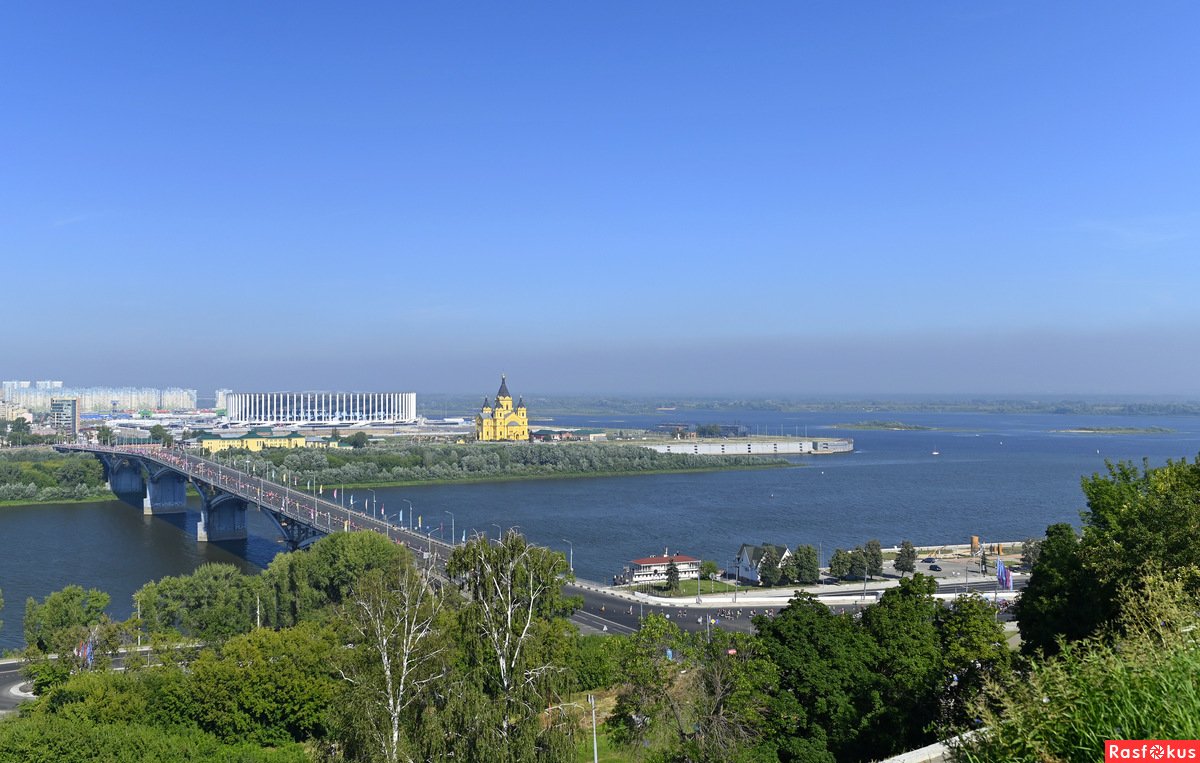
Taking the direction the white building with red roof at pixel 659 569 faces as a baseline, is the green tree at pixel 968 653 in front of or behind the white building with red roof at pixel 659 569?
in front

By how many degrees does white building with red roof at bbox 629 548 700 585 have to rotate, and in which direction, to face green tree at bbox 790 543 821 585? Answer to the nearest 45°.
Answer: approximately 90° to its left

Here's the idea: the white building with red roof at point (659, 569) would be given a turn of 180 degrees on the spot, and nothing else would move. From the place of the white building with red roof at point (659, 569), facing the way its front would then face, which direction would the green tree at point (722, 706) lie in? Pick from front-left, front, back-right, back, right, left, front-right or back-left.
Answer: back

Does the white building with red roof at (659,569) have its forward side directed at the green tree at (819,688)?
yes

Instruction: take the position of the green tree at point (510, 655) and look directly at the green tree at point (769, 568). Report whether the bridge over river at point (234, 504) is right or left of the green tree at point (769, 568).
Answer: left

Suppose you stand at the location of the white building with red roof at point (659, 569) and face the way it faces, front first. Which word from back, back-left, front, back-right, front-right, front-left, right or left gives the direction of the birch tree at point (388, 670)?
front

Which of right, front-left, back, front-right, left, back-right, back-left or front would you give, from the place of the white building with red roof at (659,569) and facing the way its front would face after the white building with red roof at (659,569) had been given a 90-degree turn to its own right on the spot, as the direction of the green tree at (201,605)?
front-left

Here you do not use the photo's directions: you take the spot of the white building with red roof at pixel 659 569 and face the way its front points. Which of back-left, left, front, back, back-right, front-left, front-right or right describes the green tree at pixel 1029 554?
left

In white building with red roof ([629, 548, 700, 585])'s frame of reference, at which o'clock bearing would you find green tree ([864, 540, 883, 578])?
The green tree is roughly at 9 o'clock from the white building with red roof.

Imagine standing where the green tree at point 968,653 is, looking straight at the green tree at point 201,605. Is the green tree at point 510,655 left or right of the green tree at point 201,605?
left

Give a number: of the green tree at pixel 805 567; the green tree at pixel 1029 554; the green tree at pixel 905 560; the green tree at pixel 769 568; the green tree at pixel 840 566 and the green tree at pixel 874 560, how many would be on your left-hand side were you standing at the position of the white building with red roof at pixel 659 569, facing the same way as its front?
6

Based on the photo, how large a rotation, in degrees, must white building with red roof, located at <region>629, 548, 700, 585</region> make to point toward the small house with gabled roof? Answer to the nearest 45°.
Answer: approximately 90° to its left

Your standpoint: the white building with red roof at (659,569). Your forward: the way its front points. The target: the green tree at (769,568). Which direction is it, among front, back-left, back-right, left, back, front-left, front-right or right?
left

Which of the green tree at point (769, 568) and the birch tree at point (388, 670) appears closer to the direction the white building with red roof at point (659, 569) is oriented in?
the birch tree

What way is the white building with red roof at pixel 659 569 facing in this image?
toward the camera

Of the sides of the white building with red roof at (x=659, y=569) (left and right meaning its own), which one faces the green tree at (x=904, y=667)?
front

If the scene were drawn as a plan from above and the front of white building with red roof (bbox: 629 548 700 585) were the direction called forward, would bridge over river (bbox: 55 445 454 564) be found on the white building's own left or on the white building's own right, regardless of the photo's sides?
on the white building's own right

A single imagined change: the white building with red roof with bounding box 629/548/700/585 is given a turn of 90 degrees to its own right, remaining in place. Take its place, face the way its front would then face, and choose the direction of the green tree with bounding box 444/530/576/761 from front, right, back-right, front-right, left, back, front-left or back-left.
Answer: left
